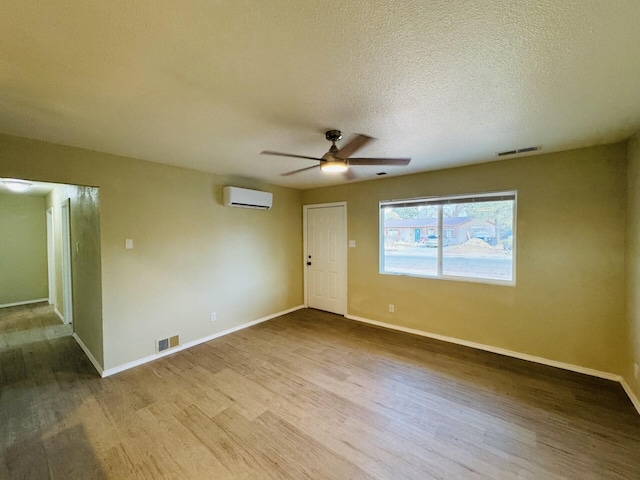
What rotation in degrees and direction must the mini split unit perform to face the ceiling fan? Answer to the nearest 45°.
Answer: approximately 45° to its right

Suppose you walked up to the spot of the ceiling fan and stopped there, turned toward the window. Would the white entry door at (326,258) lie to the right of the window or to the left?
left

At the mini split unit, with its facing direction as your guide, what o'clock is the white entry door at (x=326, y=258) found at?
The white entry door is roughly at 10 o'clock from the mini split unit.

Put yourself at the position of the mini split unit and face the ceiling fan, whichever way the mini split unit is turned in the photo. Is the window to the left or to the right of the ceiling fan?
left

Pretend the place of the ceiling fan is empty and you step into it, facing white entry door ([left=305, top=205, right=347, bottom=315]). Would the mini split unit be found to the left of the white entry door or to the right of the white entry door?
left

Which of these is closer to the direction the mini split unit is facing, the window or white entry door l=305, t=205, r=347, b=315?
the window

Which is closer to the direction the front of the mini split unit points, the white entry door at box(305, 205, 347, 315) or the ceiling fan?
the ceiling fan

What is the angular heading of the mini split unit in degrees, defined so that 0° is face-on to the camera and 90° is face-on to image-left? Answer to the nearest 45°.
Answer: approximately 315°

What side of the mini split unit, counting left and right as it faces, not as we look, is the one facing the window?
front
